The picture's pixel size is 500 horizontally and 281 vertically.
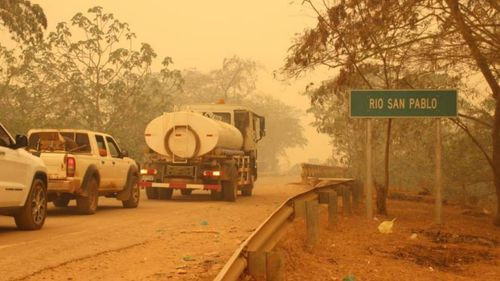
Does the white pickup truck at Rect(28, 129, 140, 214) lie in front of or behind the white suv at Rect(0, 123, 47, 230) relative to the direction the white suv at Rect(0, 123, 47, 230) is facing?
in front

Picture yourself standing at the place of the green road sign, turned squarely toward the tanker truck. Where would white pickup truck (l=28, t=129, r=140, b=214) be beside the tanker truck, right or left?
left

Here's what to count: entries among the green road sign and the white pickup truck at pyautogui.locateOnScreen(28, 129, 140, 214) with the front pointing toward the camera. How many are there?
1

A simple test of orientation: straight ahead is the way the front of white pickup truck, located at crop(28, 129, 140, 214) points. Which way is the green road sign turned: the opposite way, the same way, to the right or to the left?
the opposite way

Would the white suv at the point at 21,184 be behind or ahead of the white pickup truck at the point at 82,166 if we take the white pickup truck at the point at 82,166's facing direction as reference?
behind

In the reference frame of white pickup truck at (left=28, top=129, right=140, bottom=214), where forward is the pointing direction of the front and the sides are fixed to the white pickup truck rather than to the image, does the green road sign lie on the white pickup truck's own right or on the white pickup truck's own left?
on the white pickup truck's own right

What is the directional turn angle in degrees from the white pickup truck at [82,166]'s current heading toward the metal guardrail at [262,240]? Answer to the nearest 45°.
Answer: approximately 135° to its right
